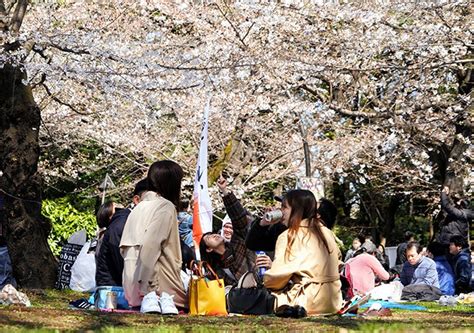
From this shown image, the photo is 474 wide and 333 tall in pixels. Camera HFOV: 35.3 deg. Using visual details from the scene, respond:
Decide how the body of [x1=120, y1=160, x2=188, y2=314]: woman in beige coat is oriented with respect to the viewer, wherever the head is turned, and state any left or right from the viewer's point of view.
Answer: facing away from the viewer and to the right of the viewer

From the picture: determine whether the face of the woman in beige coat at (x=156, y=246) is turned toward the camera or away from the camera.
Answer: away from the camera

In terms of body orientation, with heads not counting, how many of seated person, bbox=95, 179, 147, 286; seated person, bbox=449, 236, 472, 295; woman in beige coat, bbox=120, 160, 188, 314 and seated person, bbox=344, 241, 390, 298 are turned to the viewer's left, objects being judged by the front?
1

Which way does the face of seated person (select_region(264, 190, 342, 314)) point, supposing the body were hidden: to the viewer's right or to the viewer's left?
to the viewer's left

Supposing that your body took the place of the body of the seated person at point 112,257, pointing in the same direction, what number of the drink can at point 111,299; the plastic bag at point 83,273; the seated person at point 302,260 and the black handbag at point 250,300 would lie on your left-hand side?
1

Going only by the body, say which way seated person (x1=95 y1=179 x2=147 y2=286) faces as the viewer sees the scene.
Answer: to the viewer's right

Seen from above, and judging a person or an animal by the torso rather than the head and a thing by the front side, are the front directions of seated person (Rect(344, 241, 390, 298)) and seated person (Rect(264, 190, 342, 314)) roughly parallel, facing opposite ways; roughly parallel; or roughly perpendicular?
roughly perpendicular

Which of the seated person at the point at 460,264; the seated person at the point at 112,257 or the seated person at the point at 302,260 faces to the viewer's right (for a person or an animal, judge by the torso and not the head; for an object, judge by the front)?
the seated person at the point at 112,257

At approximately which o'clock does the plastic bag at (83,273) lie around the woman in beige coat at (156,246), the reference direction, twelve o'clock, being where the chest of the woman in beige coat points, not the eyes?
The plastic bag is roughly at 10 o'clock from the woman in beige coat.
